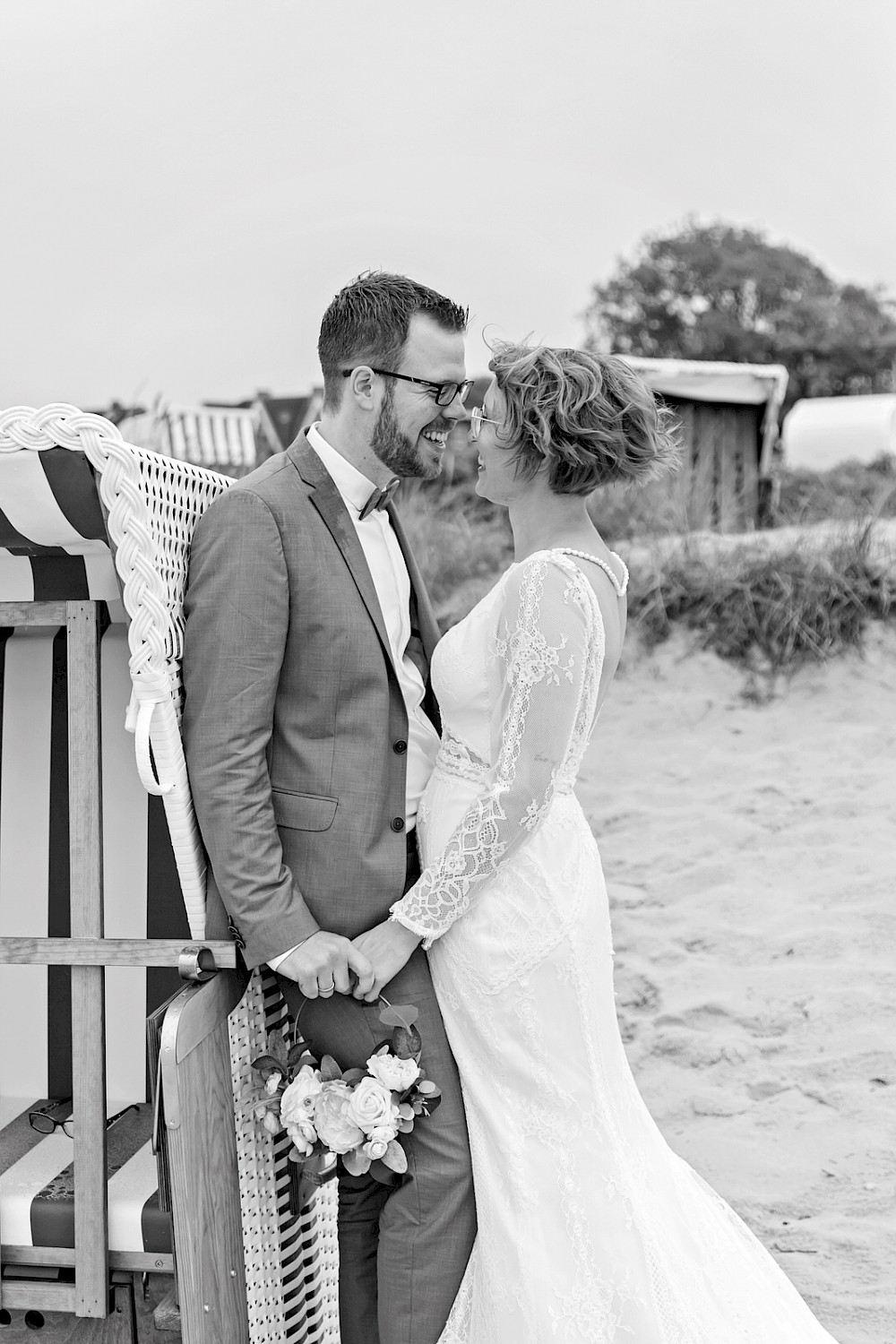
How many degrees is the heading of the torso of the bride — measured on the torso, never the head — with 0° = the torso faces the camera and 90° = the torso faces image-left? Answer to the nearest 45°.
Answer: approximately 90°

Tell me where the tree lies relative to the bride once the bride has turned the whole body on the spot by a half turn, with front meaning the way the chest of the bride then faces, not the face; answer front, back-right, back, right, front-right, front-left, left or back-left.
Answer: left

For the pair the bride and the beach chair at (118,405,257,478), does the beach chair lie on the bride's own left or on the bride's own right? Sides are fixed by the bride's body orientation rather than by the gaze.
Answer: on the bride's own right

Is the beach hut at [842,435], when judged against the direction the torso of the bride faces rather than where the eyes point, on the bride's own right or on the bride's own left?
on the bride's own right

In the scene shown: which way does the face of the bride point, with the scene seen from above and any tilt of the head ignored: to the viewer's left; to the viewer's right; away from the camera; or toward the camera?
to the viewer's left

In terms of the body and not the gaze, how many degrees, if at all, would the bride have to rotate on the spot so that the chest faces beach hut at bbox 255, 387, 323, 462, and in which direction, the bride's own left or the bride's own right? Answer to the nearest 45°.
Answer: approximately 90° to the bride's own right

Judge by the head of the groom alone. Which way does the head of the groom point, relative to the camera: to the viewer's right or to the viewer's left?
to the viewer's right

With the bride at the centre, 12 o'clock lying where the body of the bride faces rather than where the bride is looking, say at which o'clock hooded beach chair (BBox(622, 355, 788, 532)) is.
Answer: The hooded beach chair is roughly at 3 o'clock from the bride.

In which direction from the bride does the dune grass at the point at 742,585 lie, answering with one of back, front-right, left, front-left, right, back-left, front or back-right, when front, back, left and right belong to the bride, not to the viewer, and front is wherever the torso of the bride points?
right
